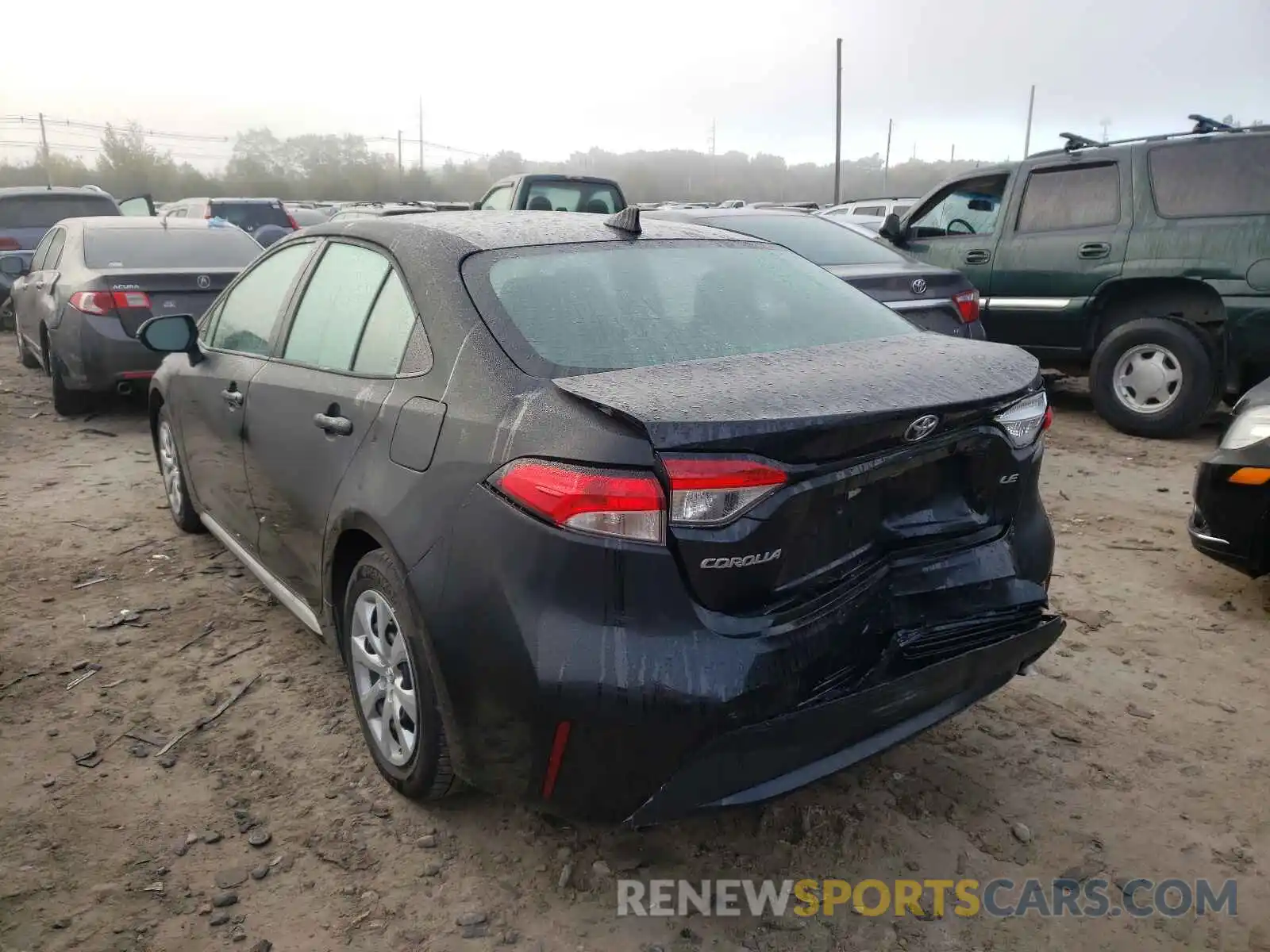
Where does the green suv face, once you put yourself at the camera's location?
facing to the left of the viewer

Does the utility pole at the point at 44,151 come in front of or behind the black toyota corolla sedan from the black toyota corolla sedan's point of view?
in front

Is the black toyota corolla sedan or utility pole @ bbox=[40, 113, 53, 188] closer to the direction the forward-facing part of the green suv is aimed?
the utility pole

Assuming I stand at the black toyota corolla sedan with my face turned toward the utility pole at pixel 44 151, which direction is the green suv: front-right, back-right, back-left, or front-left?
front-right

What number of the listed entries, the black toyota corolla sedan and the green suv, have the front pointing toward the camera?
0

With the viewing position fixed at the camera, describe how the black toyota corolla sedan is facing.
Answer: facing away from the viewer and to the left of the viewer

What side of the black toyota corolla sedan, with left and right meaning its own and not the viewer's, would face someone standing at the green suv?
right

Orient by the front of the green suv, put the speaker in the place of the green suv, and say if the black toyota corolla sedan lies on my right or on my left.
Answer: on my left

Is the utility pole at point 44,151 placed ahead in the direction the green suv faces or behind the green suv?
ahead
